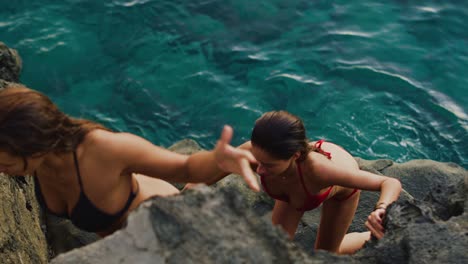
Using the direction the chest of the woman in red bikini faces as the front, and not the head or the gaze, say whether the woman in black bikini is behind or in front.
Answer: in front

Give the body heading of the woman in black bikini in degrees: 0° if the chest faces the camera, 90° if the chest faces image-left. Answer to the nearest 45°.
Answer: approximately 45°

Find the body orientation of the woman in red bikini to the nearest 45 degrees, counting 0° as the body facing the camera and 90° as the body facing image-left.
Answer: approximately 45°

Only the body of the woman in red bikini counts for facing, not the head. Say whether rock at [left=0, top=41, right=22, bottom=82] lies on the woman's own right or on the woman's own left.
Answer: on the woman's own right

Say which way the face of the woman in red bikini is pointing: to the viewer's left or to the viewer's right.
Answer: to the viewer's left
